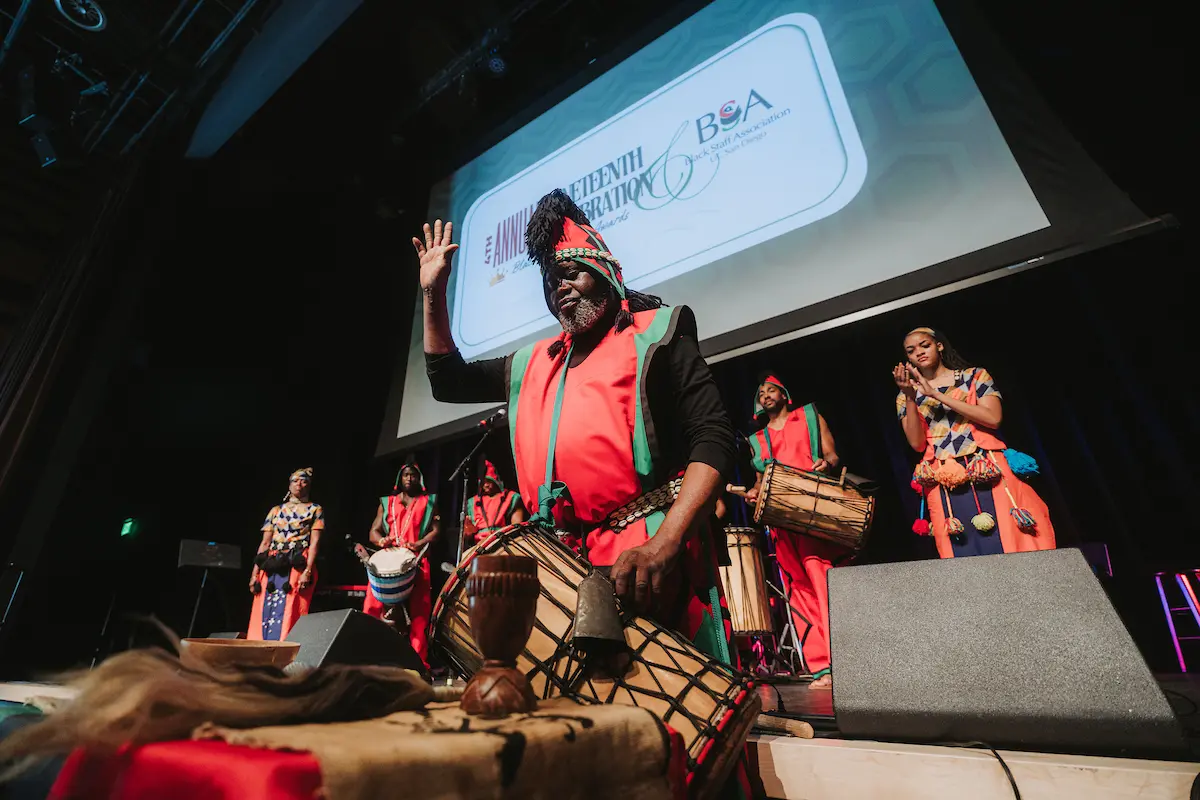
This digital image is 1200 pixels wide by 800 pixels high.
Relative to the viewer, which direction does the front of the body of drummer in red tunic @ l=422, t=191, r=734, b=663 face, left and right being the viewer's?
facing the viewer and to the left of the viewer

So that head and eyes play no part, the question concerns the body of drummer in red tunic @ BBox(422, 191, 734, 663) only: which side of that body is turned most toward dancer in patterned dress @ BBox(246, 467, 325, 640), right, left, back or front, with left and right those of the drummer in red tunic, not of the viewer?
right

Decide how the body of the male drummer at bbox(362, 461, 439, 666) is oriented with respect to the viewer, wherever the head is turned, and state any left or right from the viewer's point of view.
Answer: facing the viewer

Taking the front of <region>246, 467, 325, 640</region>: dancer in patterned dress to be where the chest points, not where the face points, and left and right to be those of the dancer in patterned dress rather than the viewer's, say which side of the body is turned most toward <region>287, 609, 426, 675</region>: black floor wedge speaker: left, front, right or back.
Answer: front

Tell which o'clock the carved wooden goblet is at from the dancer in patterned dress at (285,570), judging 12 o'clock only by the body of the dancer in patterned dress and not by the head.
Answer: The carved wooden goblet is roughly at 12 o'clock from the dancer in patterned dress.

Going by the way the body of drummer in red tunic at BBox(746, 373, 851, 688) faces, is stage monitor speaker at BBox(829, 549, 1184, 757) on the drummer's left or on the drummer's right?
on the drummer's left

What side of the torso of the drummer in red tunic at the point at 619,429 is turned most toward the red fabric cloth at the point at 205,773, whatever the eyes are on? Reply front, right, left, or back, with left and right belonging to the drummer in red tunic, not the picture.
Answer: front

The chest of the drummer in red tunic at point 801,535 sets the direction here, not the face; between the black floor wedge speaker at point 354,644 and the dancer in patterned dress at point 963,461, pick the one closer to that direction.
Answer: the black floor wedge speaker

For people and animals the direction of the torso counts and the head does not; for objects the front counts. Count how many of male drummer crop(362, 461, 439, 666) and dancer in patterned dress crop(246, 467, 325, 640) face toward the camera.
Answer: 2

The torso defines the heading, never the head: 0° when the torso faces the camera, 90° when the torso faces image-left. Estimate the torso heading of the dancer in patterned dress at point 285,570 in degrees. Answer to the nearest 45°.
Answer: approximately 0°
